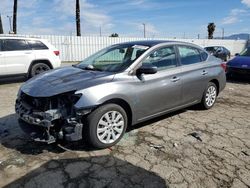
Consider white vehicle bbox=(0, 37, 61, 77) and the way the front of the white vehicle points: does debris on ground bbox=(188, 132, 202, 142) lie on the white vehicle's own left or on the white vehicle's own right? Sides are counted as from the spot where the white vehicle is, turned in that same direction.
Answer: on the white vehicle's own left

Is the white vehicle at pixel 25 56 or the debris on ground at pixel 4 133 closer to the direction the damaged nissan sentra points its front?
the debris on ground

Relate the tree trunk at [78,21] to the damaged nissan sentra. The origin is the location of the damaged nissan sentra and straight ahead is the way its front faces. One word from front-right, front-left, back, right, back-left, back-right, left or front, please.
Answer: back-right

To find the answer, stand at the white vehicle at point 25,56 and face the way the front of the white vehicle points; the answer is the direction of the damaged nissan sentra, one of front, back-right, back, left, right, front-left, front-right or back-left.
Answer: left

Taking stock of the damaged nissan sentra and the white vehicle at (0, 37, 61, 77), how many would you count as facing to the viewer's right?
0

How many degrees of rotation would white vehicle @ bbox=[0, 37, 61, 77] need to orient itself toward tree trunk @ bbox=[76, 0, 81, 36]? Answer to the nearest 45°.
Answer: approximately 90° to its right

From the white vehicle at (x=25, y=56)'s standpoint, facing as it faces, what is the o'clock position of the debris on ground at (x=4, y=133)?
The debris on ground is roughly at 9 o'clock from the white vehicle.

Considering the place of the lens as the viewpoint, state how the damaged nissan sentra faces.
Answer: facing the viewer and to the left of the viewer

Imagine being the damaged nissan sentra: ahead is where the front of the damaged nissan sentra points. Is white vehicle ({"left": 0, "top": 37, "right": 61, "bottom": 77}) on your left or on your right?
on your right

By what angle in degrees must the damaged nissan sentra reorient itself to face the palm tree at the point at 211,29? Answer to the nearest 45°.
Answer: approximately 135° to its right

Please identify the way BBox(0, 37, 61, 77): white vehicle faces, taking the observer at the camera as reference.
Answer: facing to the left of the viewer
